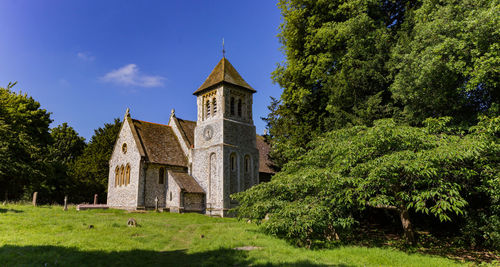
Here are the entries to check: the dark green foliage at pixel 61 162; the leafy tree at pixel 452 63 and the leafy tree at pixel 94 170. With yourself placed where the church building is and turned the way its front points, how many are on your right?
2

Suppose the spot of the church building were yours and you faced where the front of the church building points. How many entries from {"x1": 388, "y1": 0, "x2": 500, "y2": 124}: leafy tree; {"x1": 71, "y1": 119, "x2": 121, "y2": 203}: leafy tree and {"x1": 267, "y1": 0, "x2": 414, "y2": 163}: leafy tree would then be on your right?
1

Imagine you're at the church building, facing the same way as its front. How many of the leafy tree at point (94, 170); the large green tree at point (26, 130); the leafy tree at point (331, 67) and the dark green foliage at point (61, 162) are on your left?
1

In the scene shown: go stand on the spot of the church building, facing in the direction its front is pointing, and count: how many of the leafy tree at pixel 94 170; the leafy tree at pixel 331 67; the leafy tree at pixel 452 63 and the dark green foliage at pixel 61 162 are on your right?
2

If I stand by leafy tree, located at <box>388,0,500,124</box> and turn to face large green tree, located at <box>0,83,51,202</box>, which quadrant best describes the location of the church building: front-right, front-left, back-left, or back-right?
front-right

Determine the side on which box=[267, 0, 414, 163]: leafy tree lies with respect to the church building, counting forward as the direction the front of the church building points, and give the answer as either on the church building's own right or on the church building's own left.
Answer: on the church building's own left

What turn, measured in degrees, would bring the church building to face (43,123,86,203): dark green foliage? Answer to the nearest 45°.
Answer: approximately 90° to its right
